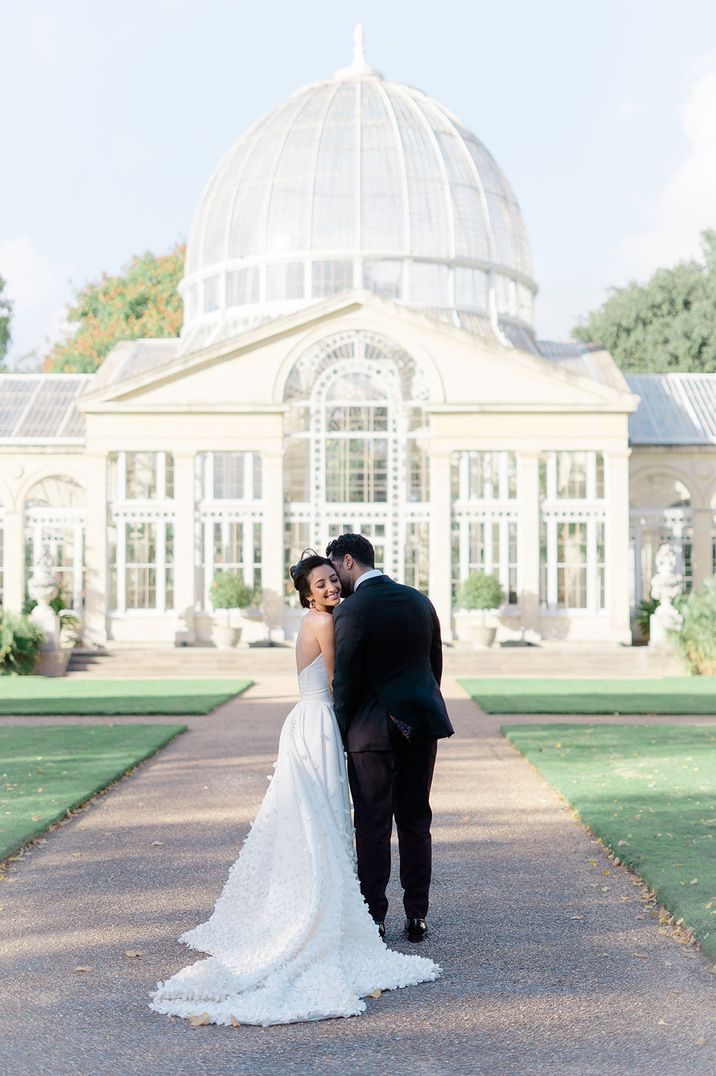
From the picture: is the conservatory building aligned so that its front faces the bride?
yes

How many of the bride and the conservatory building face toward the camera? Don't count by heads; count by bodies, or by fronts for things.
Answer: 1

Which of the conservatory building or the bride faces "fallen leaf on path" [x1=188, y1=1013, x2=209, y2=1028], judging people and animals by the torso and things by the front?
the conservatory building

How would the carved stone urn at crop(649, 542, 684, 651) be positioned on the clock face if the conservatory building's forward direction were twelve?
The carved stone urn is roughly at 10 o'clock from the conservatory building.

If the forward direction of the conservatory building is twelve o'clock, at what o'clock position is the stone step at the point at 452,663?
The stone step is roughly at 11 o'clock from the conservatory building.

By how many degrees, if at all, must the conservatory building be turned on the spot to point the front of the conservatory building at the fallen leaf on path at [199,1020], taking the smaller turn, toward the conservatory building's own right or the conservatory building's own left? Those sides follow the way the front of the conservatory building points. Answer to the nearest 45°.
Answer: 0° — it already faces it

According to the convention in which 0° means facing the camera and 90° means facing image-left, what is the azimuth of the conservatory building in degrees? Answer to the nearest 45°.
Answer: approximately 0°

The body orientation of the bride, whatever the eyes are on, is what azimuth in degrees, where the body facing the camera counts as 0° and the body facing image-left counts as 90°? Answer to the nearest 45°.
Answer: approximately 225°
